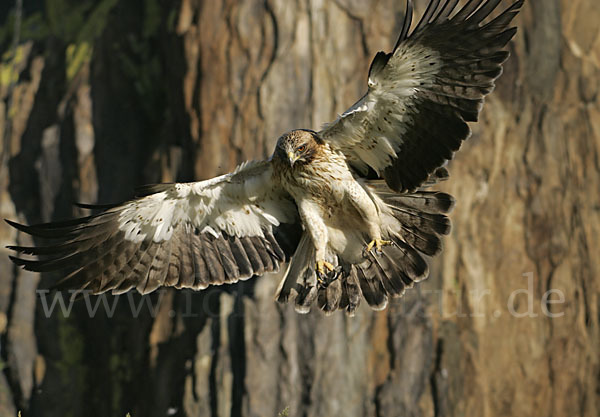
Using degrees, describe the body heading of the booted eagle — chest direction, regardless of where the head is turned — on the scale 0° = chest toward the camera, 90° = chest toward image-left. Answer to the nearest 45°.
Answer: approximately 0°
